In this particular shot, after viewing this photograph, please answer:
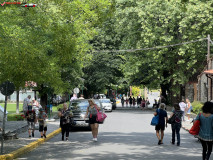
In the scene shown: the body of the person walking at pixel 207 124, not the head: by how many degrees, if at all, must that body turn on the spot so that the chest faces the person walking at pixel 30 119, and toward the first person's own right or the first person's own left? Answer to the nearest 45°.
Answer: approximately 45° to the first person's own left

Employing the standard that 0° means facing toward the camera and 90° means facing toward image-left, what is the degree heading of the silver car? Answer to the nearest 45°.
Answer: approximately 0°

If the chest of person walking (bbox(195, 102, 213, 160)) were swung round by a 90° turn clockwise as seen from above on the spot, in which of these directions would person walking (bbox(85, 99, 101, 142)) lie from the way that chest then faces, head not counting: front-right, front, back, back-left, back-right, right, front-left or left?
back-left

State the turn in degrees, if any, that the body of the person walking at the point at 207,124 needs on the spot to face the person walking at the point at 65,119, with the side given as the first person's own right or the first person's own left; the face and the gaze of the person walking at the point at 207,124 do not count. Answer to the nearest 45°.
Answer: approximately 45° to the first person's own left

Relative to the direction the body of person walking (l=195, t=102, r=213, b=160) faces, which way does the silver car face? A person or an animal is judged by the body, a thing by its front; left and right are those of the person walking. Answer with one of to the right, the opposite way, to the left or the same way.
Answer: the opposite way

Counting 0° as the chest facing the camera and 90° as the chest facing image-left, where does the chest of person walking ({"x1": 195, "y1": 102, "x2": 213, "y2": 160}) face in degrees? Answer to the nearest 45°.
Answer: approximately 180°

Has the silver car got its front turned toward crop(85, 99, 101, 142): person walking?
yes
